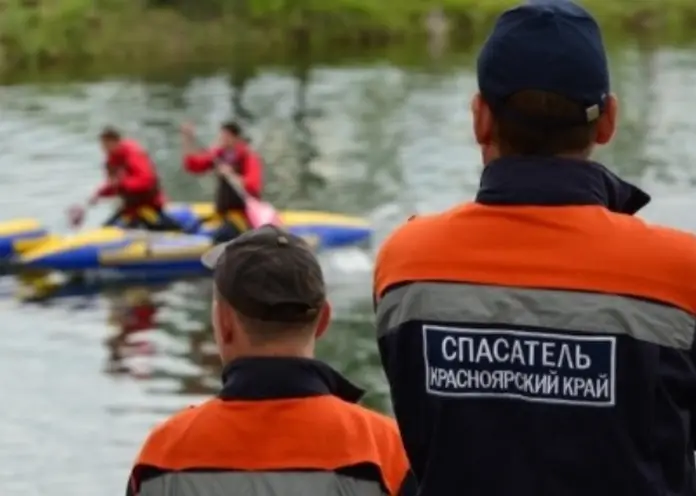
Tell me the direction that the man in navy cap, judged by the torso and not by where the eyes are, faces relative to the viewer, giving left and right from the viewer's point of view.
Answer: facing away from the viewer

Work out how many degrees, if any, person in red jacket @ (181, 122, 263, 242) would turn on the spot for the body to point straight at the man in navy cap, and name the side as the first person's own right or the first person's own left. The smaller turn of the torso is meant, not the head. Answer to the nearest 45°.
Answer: approximately 45° to the first person's own left

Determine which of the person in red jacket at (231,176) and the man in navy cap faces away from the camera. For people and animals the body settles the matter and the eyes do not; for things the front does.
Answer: the man in navy cap

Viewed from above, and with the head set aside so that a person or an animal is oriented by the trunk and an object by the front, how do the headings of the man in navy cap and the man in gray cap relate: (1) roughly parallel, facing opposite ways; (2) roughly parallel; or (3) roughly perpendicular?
roughly parallel

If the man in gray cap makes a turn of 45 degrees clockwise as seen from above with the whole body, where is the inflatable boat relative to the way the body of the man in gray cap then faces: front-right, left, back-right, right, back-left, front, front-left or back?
front-left

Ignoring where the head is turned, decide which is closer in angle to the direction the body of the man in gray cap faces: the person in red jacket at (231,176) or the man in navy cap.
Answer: the person in red jacket

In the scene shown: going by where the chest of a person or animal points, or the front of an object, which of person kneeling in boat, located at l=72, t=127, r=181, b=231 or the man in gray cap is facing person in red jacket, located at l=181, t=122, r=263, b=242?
the man in gray cap

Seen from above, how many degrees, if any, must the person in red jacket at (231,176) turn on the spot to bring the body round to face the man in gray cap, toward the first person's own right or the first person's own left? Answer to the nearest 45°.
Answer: approximately 45° to the first person's own left

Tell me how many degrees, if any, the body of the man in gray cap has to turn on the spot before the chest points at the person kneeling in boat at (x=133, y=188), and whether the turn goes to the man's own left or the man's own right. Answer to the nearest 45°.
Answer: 0° — they already face them

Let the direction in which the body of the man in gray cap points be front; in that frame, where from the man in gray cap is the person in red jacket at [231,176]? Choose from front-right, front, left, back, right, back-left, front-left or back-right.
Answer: front

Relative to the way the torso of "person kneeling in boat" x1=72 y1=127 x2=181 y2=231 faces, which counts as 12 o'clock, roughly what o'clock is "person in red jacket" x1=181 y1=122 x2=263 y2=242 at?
The person in red jacket is roughly at 7 o'clock from the person kneeling in boat.

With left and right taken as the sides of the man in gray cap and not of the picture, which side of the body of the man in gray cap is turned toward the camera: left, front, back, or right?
back

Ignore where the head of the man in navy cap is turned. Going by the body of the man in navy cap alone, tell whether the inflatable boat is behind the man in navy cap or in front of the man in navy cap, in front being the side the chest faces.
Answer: in front

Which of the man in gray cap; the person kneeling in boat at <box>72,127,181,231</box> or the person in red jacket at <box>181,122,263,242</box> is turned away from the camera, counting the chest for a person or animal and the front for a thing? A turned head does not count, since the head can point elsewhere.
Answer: the man in gray cap

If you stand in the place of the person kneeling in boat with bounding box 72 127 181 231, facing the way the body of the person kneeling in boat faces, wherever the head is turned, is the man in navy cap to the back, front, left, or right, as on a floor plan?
left

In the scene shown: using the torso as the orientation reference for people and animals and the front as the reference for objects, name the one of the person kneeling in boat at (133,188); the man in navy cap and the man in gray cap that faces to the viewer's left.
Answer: the person kneeling in boat

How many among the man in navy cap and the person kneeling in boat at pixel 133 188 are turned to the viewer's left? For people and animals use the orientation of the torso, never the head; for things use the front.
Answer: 1

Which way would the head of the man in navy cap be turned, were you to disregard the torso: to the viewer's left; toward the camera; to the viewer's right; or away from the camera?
away from the camera

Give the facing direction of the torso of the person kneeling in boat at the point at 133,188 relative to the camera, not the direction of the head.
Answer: to the viewer's left
